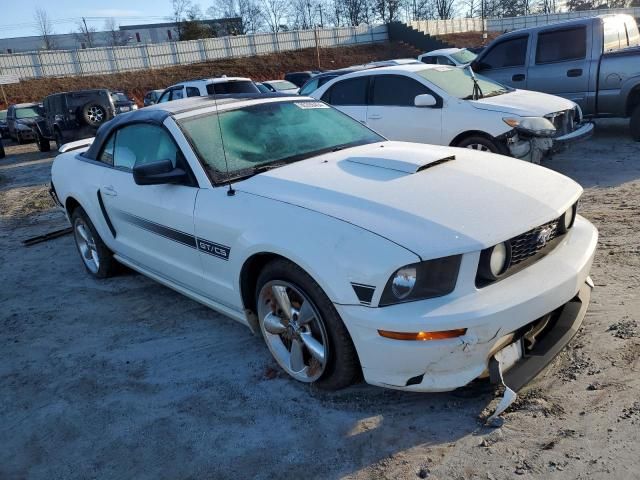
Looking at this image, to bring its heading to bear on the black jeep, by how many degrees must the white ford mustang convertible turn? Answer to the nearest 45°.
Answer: approximately 180°

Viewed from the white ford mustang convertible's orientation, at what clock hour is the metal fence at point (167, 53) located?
The metal fence is roughly at 7 o'clock from the white ford mustang convertible.

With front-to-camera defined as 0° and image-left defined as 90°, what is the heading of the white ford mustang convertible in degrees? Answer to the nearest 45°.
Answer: approximately 315°

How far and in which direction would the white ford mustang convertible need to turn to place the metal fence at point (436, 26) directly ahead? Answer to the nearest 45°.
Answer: approximately 135° to its left
